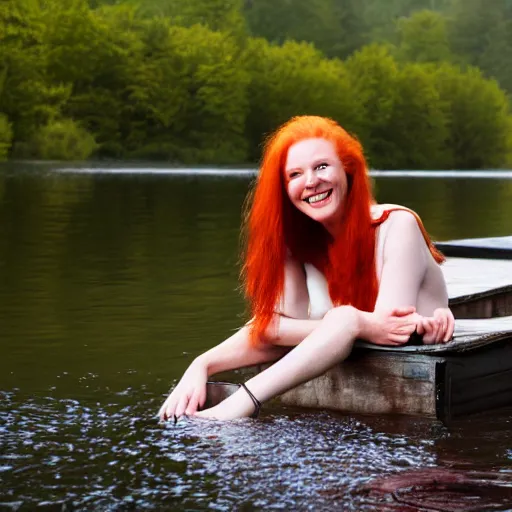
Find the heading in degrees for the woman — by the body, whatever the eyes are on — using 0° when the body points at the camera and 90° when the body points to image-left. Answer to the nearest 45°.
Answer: approximately 45°
